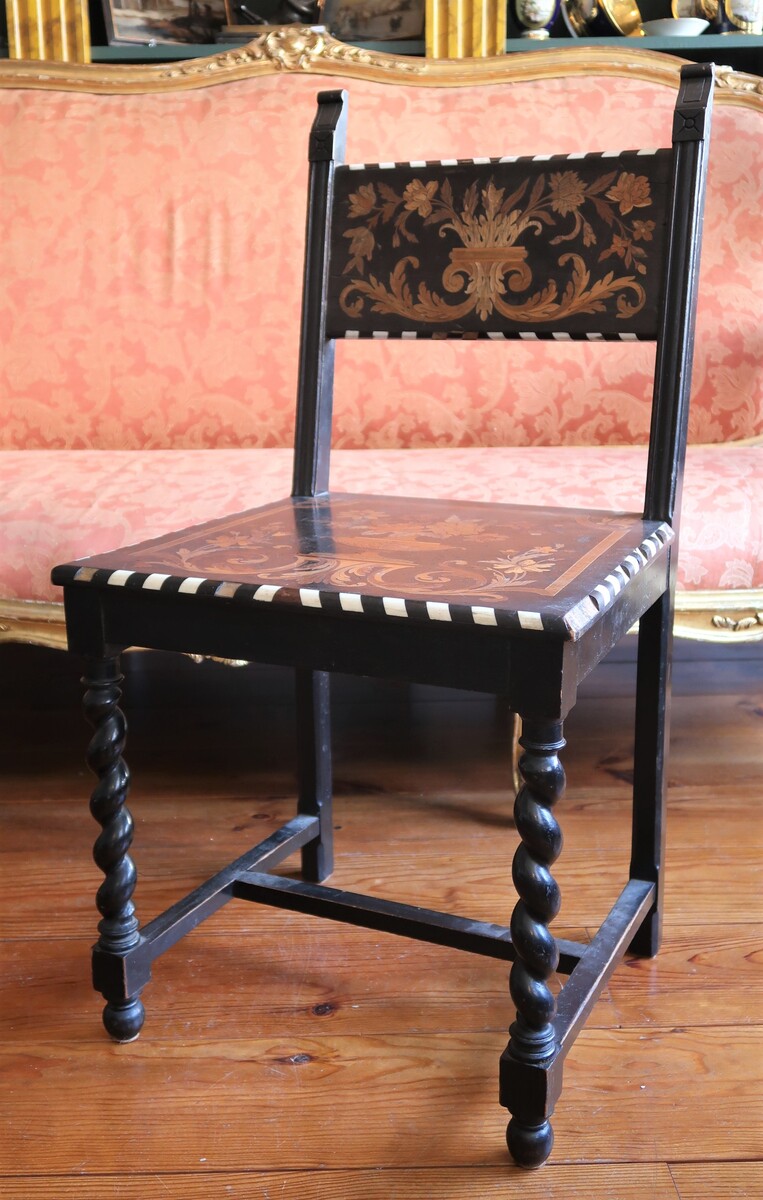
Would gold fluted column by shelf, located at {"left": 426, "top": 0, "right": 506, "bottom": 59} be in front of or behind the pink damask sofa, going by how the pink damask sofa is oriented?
behind

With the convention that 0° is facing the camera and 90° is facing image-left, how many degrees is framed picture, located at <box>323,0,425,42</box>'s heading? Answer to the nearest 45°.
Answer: approximately 0°

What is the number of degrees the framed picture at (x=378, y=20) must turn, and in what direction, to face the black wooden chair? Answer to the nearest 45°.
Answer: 0° — it already faces it

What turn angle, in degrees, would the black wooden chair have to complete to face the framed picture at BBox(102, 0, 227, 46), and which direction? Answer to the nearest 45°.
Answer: approximately 135° to its right

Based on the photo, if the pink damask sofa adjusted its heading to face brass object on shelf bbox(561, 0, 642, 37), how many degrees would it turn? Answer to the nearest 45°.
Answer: approximately 135° to its left

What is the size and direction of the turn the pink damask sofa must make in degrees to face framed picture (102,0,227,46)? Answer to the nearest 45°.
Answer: approximately 180°

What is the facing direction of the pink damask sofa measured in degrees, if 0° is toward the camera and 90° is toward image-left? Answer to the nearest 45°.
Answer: approximately 0°

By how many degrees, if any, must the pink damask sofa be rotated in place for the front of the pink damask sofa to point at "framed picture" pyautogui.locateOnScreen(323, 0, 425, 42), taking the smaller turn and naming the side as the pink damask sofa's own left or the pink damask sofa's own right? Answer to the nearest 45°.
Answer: approximately 180°

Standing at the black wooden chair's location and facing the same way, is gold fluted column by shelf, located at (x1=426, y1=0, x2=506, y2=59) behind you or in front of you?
behind

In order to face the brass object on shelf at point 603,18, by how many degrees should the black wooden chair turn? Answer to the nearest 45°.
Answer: approximately 135° to its right

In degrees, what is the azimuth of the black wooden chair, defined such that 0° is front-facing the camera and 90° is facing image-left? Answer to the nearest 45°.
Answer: approximately 45°

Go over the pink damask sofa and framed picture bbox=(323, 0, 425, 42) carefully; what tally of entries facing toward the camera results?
2
